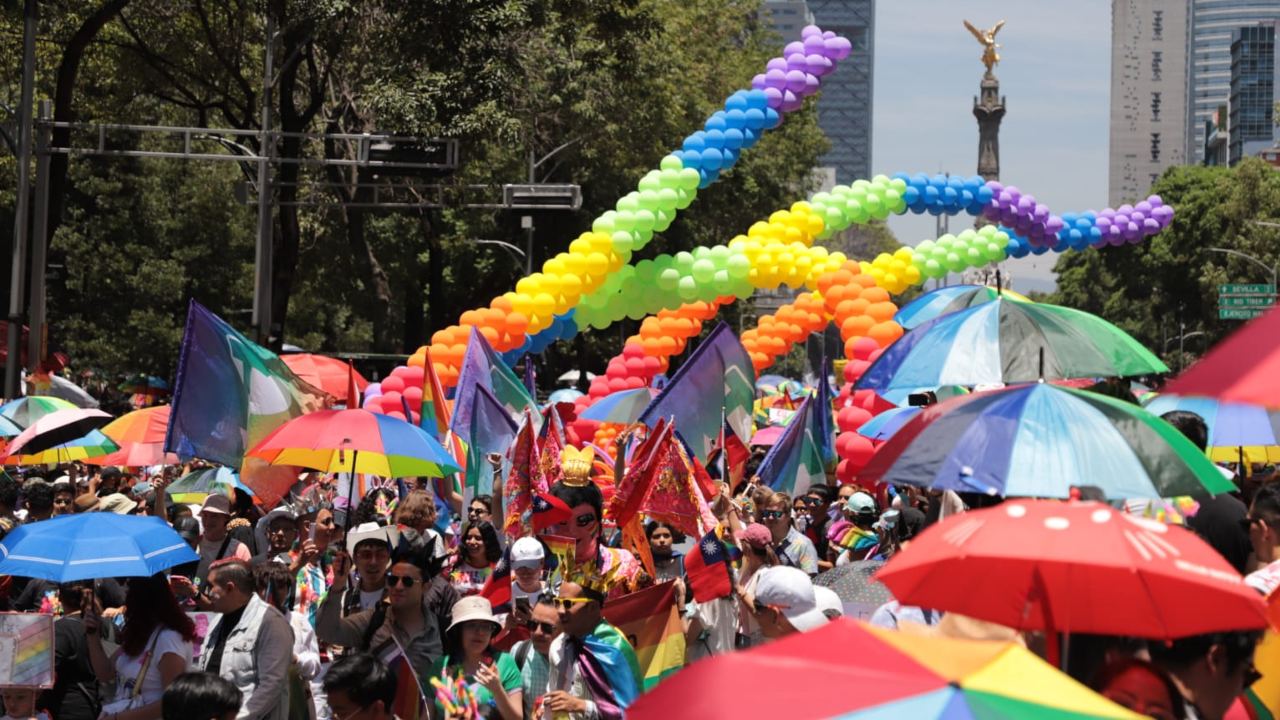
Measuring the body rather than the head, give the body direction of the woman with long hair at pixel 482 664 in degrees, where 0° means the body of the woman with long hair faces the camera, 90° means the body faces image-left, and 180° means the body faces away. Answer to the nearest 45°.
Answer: approximately 0°

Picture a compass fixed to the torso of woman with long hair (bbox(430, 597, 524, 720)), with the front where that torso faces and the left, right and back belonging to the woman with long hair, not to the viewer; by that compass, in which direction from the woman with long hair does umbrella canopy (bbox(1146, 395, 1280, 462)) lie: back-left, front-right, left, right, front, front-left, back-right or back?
back-left

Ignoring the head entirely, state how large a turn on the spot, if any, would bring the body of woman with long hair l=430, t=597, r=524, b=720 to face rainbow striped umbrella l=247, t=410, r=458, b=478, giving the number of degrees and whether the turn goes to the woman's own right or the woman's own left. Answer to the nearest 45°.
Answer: approximately 180°

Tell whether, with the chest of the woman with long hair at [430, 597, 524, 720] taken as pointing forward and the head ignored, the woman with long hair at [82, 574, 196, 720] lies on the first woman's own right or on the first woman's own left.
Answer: on the first woman's own right

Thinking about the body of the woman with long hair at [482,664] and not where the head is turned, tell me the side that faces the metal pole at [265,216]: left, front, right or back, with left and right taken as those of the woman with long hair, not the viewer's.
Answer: back

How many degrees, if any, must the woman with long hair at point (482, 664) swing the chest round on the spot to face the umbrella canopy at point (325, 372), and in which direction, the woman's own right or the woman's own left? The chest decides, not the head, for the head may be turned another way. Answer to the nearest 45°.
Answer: approximately 180°

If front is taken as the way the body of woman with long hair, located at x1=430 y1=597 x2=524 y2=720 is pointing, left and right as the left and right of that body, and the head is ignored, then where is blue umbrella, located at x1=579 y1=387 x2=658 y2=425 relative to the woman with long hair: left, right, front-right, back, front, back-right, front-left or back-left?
back

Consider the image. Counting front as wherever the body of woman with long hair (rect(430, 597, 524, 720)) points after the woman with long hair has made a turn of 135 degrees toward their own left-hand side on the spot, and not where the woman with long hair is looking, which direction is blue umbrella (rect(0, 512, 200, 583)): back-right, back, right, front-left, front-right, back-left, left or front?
left

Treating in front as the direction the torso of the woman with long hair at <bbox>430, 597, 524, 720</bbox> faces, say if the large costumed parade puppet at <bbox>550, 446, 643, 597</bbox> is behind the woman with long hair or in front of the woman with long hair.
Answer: behind

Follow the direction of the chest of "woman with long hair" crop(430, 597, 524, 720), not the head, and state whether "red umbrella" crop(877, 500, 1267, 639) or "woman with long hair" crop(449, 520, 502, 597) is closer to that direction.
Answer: the red umbrella

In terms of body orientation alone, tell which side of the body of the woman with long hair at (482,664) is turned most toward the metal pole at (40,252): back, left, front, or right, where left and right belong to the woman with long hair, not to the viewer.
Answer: back

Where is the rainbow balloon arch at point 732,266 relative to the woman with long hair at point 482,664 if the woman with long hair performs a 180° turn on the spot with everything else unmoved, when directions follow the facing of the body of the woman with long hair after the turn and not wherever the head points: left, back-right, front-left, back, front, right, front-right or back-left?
front
